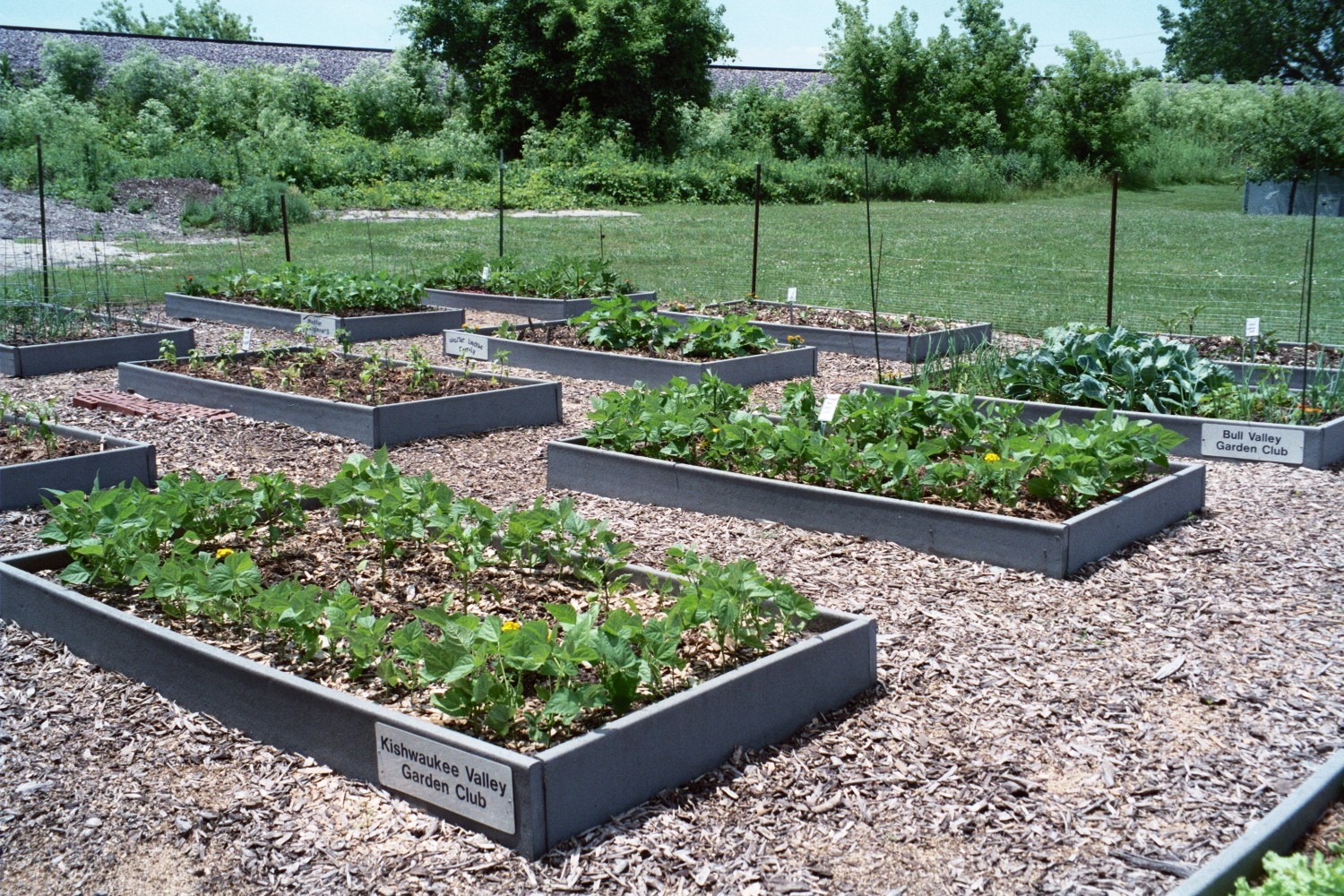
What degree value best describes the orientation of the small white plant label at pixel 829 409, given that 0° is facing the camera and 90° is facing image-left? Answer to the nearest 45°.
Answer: approximately 0°

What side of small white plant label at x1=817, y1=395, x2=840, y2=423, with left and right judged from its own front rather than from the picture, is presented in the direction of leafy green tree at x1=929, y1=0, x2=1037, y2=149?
back

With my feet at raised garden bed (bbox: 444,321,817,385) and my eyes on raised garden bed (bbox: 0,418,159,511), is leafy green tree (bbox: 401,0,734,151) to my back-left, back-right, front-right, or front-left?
back-right

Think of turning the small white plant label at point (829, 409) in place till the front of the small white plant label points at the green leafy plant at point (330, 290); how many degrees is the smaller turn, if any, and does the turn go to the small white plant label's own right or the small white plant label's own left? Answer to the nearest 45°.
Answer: approximately 135° to the small white plant label's own right

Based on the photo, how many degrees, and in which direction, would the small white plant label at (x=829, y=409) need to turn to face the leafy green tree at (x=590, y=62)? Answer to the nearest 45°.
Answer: approximately 180°

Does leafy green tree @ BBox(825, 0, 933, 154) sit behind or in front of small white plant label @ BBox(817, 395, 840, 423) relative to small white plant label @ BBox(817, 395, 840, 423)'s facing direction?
behind

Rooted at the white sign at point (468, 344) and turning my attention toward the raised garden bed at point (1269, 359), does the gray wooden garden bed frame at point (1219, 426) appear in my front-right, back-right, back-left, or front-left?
front-right

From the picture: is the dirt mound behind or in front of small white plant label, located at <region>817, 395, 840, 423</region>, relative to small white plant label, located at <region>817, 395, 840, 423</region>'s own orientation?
behind

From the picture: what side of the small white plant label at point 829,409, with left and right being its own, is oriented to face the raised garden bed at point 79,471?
right

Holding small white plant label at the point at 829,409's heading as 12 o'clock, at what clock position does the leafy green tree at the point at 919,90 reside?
The leafy green tree is roughly at 6 o'clock from the small white plant label.

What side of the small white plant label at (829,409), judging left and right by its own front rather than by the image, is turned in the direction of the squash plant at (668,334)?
back
